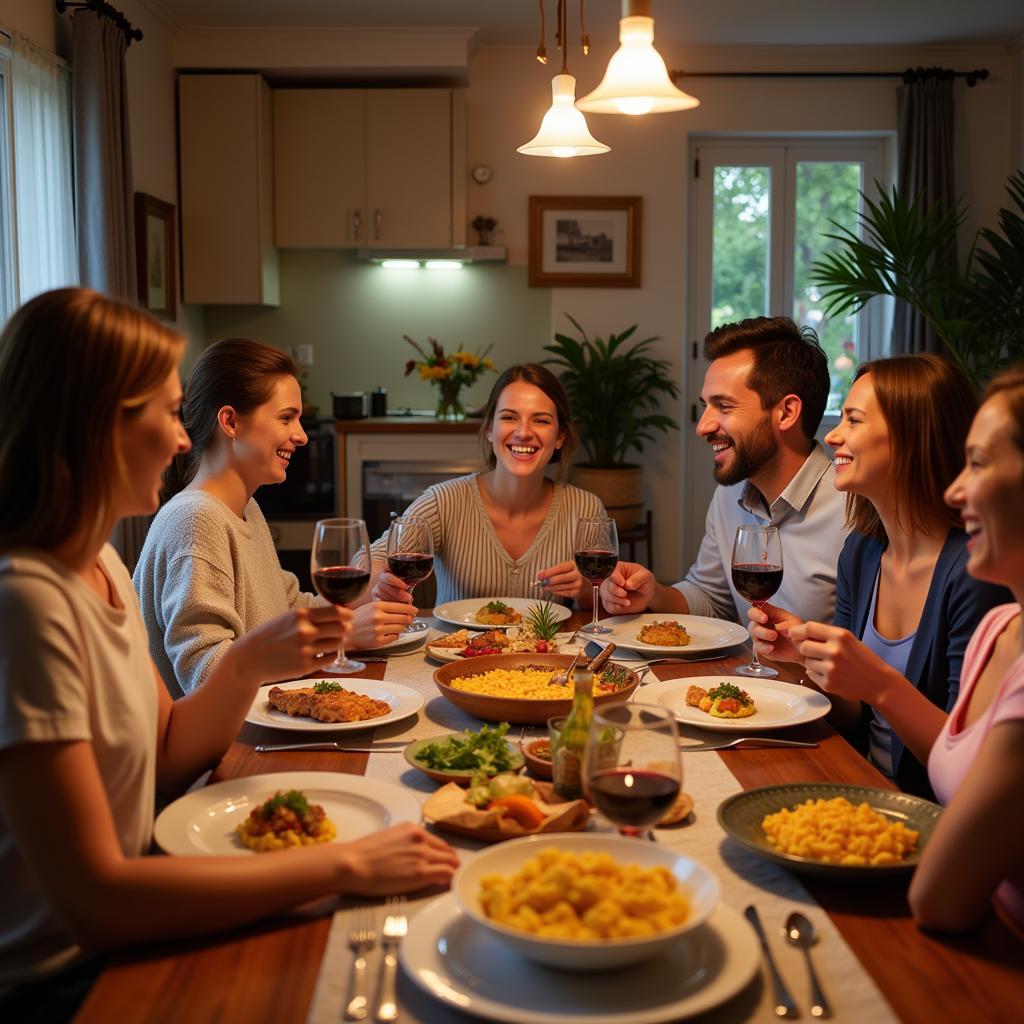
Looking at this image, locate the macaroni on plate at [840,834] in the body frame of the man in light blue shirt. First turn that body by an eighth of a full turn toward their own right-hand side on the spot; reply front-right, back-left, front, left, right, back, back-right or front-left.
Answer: left

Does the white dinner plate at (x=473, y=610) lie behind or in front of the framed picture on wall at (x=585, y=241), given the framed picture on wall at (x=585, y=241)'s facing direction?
in front

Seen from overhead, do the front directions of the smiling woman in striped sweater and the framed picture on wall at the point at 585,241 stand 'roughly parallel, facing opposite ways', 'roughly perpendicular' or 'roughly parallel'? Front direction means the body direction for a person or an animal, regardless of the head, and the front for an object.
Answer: roughly parallel

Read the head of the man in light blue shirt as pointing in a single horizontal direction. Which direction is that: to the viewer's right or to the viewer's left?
to the viewer's left

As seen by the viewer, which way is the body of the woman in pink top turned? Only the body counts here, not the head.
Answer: to the viewer's left

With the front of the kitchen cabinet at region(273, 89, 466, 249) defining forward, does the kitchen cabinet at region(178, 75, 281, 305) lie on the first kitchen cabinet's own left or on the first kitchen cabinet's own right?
on the first kitchen cabinet's own right

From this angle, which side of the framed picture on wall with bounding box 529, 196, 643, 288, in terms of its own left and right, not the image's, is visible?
front

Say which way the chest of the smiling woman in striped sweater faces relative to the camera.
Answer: toward the camera

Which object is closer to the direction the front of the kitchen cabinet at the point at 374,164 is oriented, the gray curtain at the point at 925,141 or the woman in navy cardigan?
the woman in navy cardigan

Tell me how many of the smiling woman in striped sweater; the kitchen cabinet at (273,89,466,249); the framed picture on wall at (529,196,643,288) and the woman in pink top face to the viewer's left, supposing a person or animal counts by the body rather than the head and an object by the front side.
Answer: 1

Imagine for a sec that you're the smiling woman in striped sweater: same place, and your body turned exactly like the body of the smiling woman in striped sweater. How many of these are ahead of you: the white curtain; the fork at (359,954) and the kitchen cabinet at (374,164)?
1

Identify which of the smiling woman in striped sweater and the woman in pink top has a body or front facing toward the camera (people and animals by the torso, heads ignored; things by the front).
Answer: the smiling woman in striped sweater

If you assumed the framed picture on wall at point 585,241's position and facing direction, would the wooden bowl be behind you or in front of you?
in front

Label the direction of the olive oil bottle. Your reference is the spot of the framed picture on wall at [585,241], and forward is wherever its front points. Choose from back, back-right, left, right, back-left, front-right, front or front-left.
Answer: front

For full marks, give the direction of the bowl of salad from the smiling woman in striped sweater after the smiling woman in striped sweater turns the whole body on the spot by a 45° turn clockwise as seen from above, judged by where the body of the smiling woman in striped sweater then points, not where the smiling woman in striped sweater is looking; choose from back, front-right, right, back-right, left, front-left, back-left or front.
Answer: front-left

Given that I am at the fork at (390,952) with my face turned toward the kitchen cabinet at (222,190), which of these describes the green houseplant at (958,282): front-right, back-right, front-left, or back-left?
front-right

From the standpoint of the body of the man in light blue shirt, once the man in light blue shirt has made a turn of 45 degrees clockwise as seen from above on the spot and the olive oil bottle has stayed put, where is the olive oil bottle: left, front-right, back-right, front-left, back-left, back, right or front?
left

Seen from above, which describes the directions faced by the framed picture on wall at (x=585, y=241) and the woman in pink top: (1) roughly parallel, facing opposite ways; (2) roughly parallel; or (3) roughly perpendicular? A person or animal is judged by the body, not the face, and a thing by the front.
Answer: roughly perpendicular

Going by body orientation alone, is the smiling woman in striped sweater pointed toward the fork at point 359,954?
yes
